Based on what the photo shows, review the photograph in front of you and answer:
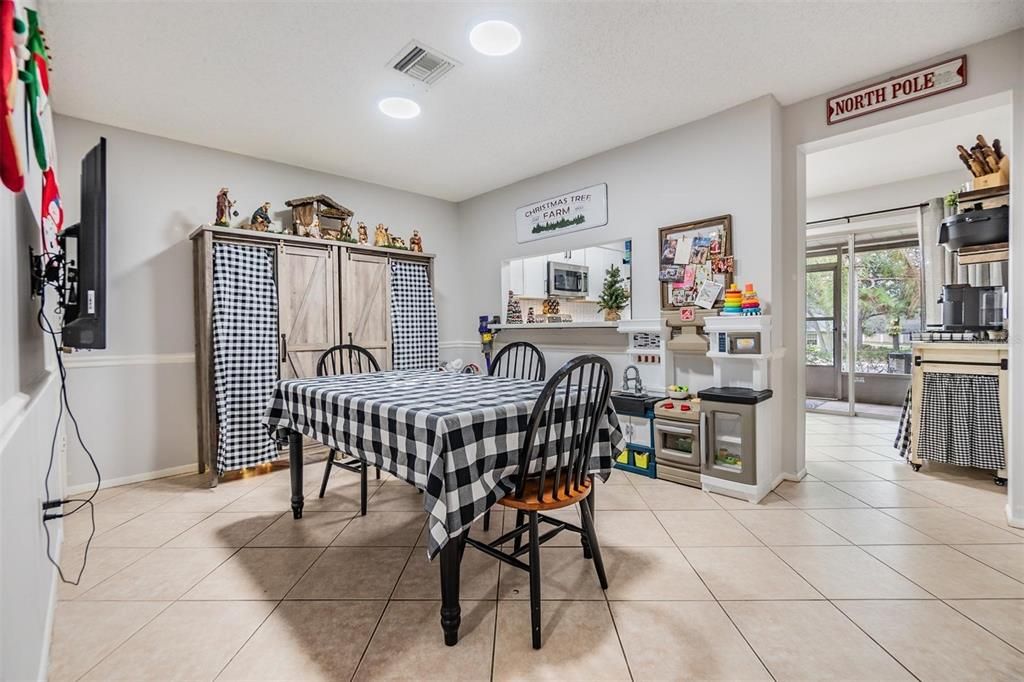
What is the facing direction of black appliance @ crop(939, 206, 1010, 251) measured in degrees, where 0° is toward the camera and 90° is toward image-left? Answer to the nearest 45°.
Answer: approximately 45°

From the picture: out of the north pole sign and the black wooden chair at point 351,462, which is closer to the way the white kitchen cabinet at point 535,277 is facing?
the black wooden chair

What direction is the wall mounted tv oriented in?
to the viewer's right

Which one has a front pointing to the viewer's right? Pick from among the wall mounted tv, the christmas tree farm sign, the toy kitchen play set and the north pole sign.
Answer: the wall mounted tv

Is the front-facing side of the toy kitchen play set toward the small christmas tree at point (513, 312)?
no

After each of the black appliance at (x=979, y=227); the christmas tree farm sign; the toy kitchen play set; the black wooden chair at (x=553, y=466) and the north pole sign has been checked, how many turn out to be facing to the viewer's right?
0

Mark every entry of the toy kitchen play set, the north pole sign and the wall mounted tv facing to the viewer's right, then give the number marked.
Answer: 1

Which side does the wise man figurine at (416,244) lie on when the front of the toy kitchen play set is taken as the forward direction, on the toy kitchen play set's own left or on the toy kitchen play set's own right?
on the toy kitchen play set's own right

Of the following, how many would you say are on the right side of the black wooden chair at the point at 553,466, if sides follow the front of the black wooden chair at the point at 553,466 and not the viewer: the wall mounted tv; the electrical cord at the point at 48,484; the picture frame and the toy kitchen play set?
2

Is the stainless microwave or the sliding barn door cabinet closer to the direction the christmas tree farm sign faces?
the sliding barn door cabinet

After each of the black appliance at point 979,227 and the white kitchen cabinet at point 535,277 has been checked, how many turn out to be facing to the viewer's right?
0

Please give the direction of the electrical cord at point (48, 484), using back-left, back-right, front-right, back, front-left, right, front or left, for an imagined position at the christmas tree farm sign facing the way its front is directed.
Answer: front

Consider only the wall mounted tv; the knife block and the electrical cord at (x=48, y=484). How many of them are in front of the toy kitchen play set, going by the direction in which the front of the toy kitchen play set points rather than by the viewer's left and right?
2

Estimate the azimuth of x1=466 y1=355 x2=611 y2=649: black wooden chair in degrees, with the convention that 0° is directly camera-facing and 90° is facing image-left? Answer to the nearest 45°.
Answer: approximately 135°

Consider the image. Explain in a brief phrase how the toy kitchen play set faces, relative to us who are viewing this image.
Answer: facing the viewer and to the left of the viewer

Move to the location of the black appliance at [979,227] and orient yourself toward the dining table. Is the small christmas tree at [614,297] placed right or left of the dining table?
right

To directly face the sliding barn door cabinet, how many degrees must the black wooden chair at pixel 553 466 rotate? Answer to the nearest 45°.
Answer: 0° — it already faces it

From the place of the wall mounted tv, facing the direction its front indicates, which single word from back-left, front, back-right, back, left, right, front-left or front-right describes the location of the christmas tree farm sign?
front
